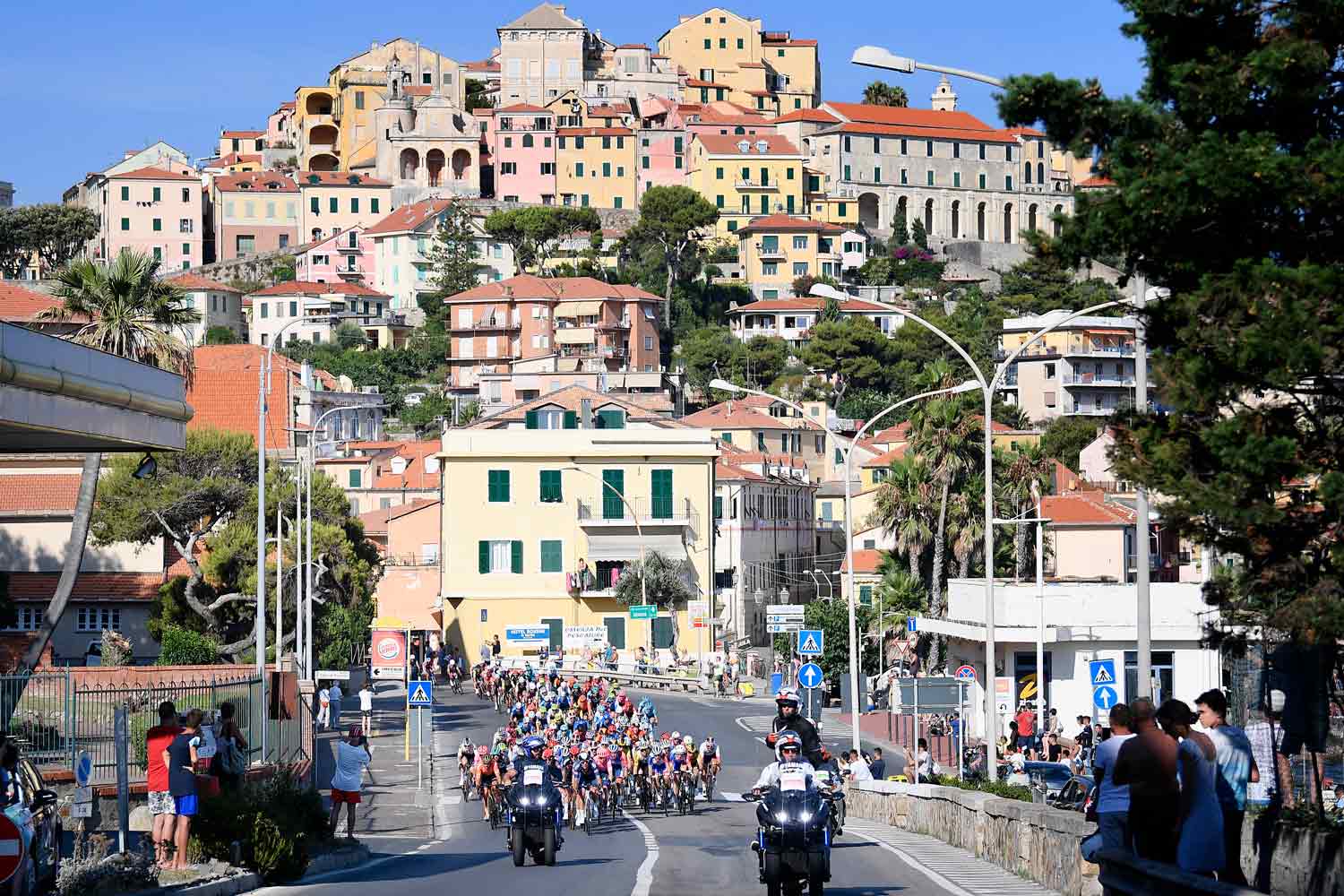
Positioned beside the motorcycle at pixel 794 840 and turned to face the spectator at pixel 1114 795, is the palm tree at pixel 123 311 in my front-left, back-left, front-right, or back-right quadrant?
back-left

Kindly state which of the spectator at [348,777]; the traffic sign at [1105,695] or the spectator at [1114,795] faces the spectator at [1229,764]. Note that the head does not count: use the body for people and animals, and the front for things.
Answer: the traffic sign

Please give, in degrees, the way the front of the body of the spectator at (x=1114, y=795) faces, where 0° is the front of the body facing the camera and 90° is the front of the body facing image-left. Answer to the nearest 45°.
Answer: approximately 135°

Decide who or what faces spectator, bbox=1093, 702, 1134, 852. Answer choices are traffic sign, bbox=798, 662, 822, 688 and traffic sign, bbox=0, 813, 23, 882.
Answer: traffic sign, bbox=798, 662, 822, 688

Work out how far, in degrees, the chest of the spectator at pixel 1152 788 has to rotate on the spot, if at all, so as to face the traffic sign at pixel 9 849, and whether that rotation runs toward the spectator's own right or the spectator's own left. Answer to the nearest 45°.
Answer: approximately 90° to the spectator's own left

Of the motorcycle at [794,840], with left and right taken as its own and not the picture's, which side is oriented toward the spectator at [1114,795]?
left

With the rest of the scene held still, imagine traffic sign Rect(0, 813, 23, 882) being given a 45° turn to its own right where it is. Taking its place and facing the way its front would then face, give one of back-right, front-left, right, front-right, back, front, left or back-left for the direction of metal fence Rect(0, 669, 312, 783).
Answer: back-right

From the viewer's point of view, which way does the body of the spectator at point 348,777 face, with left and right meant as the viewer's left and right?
facing away from the viewer and to the right of the viewer

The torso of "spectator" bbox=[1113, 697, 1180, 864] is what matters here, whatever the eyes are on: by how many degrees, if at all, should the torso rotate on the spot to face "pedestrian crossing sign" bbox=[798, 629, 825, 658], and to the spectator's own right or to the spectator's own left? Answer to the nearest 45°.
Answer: approximately 45° to the spectator's own right
